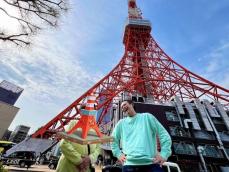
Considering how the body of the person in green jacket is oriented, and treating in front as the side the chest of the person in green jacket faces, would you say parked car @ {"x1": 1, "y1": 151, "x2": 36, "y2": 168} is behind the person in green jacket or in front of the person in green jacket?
behind

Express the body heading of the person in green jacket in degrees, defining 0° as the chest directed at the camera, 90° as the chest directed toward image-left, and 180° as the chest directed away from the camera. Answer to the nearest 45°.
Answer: approximately 315°

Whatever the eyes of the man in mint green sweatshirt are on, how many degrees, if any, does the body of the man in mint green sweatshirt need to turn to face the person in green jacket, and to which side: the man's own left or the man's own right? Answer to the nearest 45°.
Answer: approximately 90° to the man's own right

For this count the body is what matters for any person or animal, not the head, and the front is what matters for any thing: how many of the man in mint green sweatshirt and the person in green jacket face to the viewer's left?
0

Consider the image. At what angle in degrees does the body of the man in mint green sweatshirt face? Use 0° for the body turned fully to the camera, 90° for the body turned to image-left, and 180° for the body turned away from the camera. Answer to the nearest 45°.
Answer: approximately 0°
